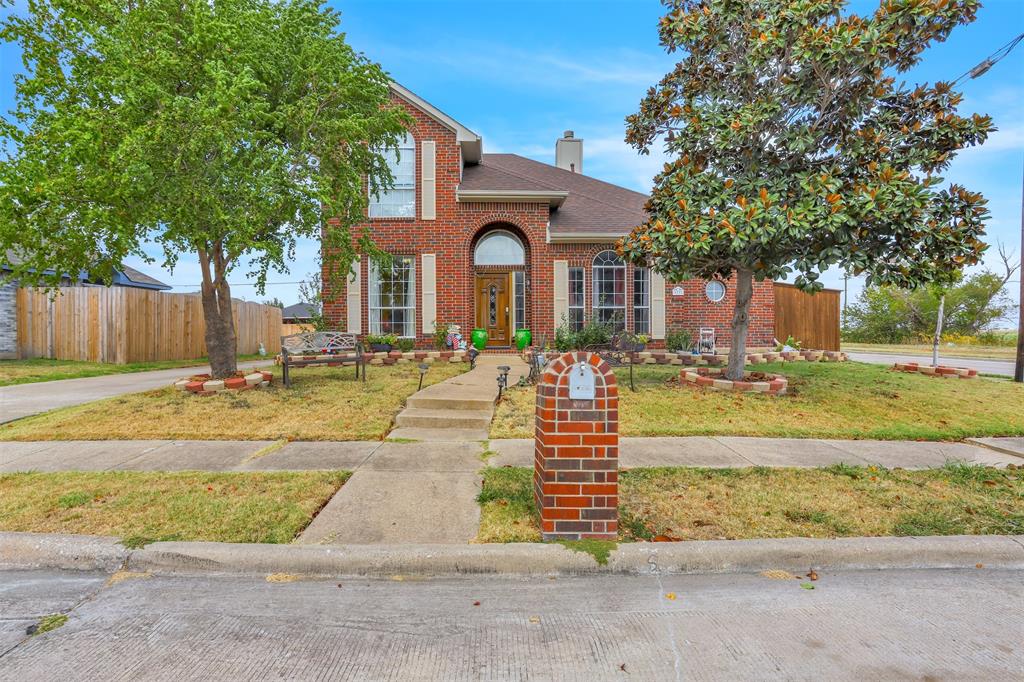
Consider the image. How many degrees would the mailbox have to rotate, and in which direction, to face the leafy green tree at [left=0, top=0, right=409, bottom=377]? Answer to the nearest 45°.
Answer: approximately 135° to its right

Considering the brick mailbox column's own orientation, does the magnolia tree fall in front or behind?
behind

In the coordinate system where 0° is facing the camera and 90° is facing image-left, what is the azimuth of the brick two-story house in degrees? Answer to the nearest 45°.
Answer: approximately 0°

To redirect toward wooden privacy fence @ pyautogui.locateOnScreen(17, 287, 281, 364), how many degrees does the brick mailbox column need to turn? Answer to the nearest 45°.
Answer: approximately 135° to its right

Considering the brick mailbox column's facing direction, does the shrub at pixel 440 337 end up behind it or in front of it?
behind

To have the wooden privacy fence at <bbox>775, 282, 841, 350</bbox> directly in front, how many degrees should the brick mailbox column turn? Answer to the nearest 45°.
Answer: approximately 135° to its left

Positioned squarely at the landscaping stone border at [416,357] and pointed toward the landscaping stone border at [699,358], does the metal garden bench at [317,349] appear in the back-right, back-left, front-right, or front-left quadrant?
back-right

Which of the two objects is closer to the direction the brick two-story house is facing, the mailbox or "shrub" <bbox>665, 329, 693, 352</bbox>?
the mailbox

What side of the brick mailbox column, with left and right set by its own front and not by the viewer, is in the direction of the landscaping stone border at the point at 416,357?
back

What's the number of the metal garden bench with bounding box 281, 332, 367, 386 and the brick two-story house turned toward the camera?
2
